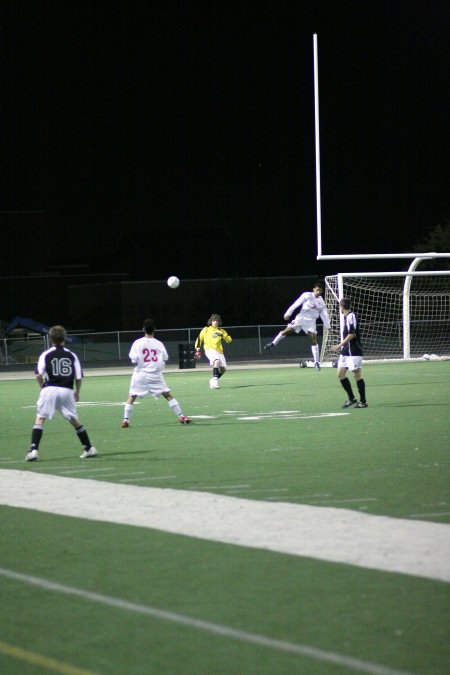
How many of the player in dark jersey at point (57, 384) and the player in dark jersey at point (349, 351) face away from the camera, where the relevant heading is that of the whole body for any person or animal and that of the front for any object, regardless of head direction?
1

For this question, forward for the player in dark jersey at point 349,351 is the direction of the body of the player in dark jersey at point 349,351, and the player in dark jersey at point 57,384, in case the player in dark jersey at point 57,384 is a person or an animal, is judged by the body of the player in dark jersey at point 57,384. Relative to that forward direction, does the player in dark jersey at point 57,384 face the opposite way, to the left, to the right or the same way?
to the right

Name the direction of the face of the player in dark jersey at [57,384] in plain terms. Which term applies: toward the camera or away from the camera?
away from the camera

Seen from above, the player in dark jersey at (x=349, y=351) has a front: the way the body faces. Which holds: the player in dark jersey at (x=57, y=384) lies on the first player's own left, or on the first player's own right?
on the first player's own left

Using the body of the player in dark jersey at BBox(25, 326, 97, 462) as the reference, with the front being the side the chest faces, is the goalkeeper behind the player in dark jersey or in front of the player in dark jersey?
in front

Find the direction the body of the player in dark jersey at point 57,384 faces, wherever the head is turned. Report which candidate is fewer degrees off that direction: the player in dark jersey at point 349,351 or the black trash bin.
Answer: the black trash bin

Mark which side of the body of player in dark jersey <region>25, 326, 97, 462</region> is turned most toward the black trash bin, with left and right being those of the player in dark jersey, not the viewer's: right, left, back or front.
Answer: front

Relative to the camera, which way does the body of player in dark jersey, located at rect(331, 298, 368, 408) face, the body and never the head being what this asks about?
to the viewer's left

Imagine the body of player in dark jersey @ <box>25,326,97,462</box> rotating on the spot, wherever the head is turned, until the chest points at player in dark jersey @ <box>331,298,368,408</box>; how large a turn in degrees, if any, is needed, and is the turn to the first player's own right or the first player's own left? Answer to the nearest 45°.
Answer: approximately 45° to the first player's own right

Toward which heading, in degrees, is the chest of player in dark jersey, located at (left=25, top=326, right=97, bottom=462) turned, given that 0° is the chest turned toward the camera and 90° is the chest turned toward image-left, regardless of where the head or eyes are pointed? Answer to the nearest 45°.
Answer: approximately 180°

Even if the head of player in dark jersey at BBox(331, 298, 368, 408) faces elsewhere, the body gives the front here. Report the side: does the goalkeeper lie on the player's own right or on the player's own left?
on the player's own right

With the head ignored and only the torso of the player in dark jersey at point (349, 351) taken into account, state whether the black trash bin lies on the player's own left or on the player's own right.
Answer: on the player's own right

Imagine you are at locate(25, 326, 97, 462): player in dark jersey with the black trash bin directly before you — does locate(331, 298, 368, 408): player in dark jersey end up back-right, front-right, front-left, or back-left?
front-right
